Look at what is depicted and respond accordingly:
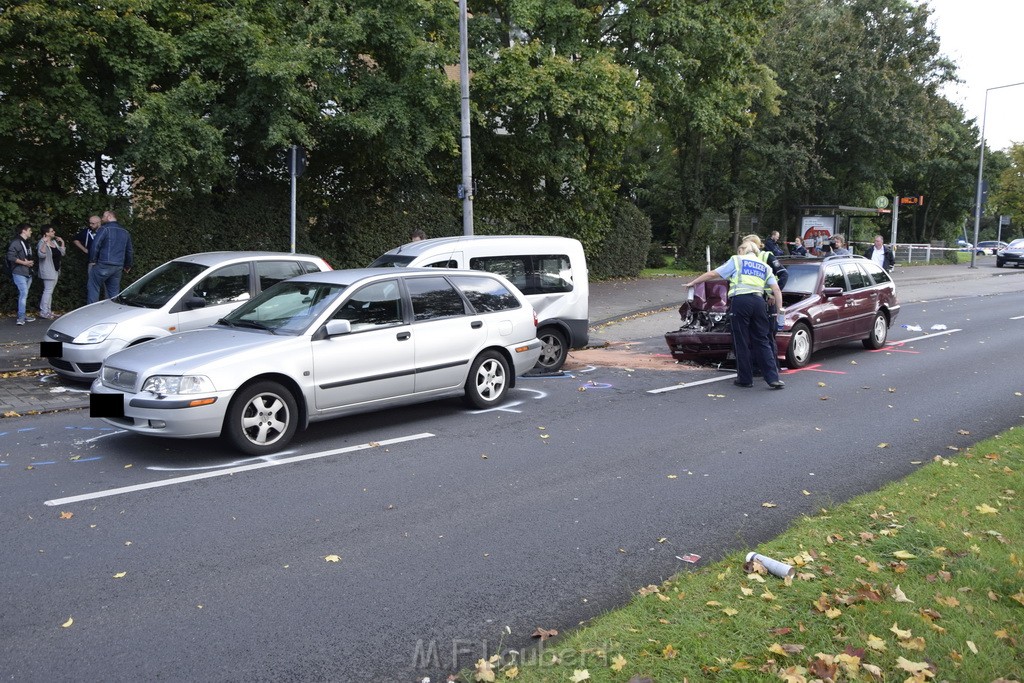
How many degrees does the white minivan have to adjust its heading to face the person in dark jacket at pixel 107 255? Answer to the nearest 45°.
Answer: approximately 45° to its right

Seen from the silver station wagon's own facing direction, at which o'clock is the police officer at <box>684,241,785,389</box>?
The police officer is roughly at 7 o'clock from the silver station wagon.

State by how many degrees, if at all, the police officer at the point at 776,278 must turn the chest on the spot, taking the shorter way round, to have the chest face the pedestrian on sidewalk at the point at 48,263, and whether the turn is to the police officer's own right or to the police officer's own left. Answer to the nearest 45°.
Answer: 0° — they already face them

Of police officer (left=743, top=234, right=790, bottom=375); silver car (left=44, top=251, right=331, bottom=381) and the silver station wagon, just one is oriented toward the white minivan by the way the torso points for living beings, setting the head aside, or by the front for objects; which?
the police officer

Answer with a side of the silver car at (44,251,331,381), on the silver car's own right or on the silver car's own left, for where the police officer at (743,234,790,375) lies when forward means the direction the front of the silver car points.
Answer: on the silver car's own left

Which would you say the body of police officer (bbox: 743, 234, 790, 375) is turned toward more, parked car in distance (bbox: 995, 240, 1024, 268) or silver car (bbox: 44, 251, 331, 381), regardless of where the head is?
the silver car

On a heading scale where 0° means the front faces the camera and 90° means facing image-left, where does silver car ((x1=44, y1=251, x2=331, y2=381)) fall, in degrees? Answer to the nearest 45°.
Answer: approximately 45°

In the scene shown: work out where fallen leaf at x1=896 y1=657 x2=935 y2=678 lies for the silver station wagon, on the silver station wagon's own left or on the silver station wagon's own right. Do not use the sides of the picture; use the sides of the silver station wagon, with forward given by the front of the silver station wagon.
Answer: on the silver station wagon's own left

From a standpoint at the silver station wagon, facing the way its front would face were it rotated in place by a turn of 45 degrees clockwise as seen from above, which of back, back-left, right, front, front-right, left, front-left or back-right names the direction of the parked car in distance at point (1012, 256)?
back-right

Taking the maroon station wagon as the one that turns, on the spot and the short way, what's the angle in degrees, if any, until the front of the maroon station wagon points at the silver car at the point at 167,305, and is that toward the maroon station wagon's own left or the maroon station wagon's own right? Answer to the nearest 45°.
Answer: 0° — it already faces it

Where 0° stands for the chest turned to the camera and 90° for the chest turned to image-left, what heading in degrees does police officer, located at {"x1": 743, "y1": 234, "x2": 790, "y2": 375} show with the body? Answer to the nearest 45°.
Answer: approximately 90°

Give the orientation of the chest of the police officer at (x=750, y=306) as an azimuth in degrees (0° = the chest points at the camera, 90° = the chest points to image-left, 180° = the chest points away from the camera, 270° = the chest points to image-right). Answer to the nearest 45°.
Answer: approximately 135°
